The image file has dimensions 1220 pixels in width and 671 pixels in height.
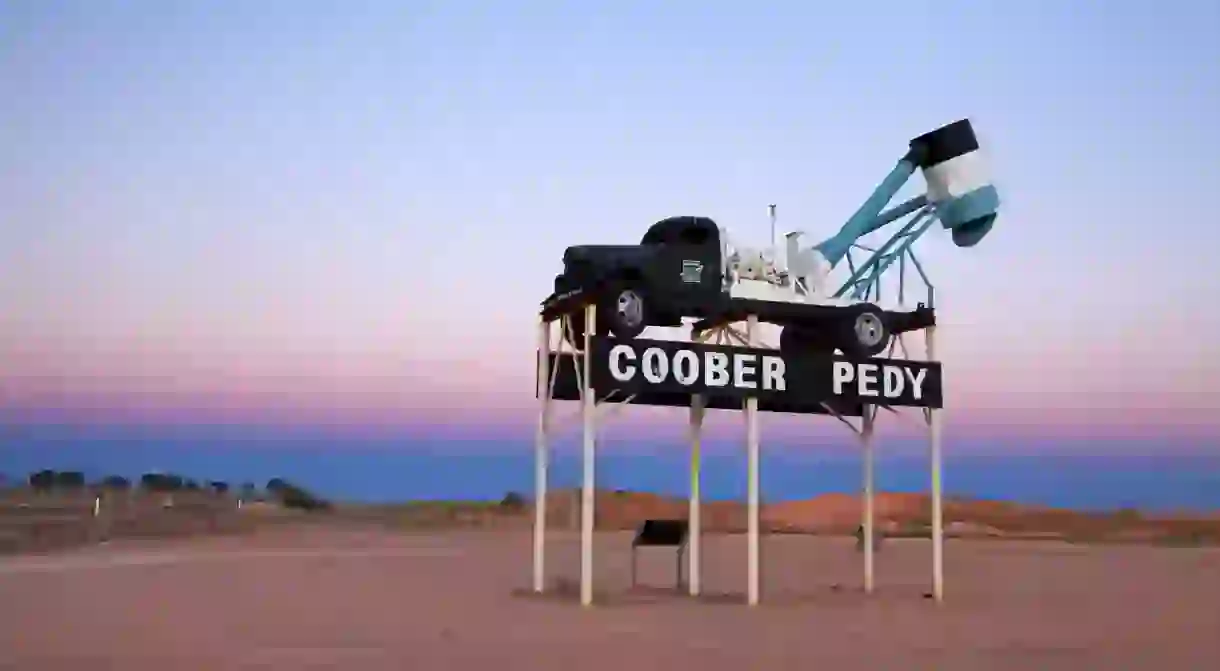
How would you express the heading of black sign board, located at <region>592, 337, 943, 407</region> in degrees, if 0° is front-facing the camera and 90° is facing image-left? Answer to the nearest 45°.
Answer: approximately 315°

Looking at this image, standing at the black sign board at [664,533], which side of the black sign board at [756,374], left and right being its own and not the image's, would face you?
back
